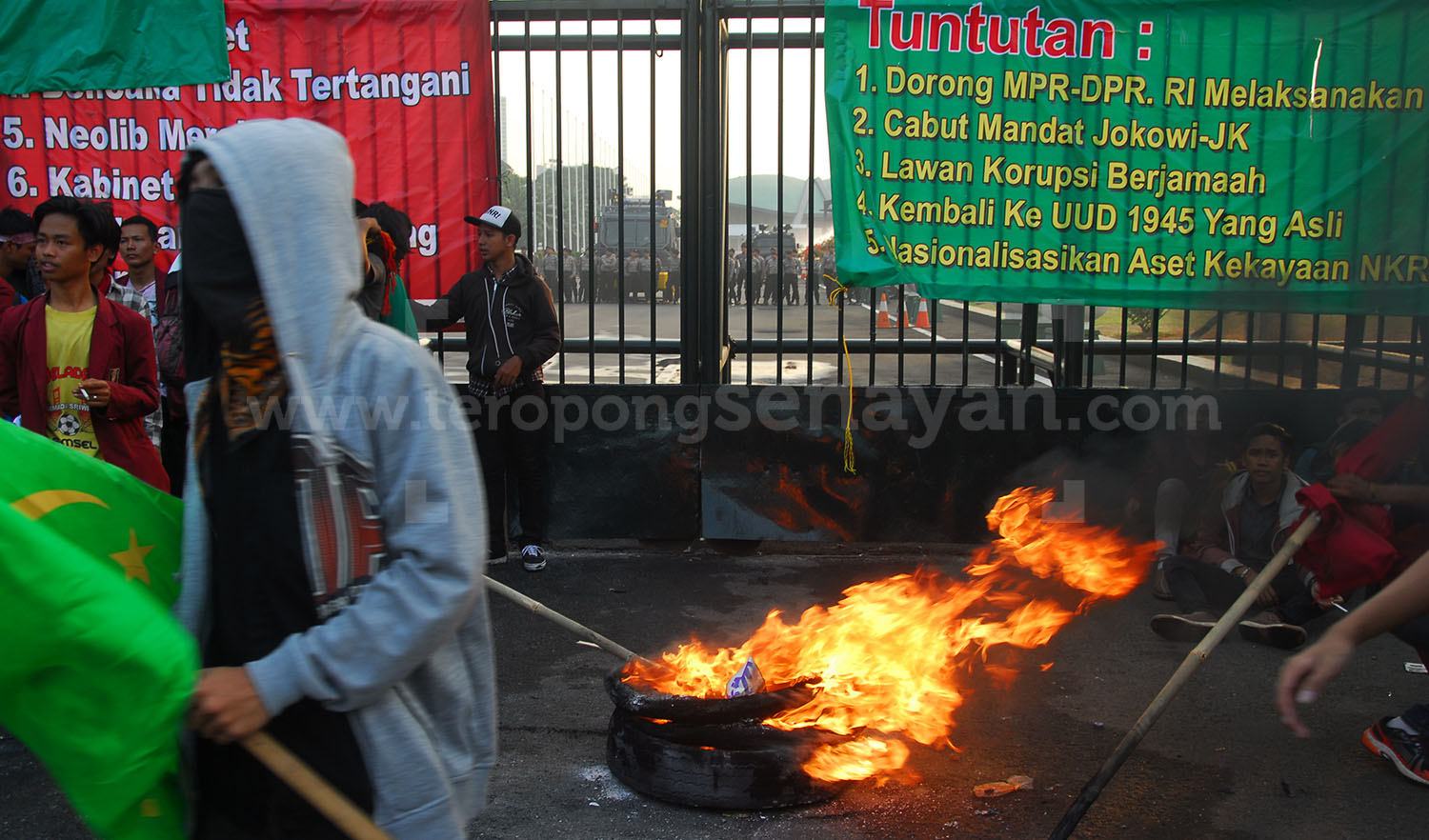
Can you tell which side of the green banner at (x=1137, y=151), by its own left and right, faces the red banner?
right

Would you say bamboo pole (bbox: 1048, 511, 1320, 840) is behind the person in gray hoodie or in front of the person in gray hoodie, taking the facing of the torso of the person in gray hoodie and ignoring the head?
behind

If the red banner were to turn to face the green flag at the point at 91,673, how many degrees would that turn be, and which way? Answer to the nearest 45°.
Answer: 0° — it already faces it

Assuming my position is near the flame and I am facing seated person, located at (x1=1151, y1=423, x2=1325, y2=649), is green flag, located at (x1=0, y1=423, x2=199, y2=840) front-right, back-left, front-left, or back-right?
back-right

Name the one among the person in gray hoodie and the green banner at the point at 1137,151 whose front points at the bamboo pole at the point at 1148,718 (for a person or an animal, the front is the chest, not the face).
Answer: the green banner

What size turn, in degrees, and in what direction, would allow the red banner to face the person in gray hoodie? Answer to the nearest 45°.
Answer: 0° — it already faces them

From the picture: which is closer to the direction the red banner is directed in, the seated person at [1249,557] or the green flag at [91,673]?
the green flag

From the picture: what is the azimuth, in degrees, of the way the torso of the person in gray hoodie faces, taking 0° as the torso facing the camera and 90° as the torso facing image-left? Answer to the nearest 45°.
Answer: approximately 45°

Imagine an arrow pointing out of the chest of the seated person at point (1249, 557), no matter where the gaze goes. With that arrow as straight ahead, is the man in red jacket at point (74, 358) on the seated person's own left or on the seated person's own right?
on the seated person's own right
